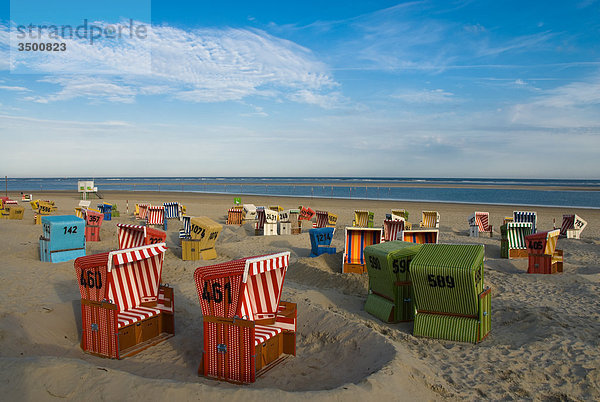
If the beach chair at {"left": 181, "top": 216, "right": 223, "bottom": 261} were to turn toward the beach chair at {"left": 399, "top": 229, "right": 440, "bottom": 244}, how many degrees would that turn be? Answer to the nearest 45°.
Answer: approximately 90° to its right

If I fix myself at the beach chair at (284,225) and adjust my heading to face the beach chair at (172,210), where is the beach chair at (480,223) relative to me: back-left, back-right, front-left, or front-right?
back-right

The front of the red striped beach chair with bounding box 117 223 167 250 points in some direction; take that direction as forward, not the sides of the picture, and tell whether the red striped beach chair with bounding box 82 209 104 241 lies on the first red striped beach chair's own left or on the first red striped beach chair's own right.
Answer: on the first red striped beach chair's own right

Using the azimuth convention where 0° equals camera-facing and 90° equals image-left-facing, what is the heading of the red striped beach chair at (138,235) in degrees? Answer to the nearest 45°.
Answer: approximately 45°

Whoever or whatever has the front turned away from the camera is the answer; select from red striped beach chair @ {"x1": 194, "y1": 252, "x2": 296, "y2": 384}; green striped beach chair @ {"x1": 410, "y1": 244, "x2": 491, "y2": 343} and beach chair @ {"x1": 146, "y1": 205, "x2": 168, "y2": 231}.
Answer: the green striped beach chair

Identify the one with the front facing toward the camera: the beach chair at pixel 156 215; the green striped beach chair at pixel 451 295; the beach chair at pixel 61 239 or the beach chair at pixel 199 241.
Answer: the beach chair at pixel 156 215

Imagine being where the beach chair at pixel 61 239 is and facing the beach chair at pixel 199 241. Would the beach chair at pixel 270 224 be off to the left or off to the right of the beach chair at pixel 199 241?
left

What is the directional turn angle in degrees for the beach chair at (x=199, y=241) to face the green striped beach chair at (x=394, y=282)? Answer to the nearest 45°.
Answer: approximately 90° to its right

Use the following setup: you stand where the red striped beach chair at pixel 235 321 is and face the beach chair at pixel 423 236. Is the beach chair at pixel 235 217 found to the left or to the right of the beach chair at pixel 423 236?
left

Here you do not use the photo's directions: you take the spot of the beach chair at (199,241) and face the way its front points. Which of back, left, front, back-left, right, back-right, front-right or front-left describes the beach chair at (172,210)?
front-left

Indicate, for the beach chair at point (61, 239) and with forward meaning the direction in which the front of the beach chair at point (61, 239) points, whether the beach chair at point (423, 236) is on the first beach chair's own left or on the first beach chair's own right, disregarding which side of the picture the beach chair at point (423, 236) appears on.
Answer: on the first beach chair's own right

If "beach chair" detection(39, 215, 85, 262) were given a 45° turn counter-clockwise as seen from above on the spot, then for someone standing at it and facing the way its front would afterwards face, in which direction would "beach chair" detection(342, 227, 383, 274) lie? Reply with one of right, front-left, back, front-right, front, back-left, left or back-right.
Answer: back

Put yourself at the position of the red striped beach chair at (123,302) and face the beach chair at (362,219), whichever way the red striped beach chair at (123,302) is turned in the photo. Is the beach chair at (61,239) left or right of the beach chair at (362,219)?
left
